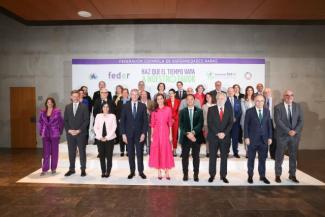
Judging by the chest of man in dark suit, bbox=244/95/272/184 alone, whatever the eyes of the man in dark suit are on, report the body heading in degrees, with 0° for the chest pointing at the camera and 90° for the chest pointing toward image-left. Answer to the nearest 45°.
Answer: approximately 0°

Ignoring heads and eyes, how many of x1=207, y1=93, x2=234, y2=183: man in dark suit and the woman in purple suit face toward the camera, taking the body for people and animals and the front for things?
2

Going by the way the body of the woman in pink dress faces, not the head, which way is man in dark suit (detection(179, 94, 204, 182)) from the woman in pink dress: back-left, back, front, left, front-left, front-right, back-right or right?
left

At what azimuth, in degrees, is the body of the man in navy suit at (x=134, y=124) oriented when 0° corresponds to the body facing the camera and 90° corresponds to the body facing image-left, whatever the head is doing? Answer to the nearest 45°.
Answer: approximately 0°

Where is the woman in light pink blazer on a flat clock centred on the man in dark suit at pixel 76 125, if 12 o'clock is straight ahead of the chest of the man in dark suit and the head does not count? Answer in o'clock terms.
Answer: The woman in light pink blazer is roughly at 10 o'clock from the man in dark suit.

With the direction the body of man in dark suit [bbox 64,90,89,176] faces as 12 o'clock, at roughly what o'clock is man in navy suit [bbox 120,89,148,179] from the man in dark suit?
The man in navy suit is roughly at 10 o'clock from the man in dark suit.

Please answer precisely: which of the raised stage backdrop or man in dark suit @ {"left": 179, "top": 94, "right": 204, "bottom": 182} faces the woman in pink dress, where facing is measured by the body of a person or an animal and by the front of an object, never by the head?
the raised stage backdrop

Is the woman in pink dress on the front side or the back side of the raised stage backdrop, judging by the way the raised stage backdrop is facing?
on the front side

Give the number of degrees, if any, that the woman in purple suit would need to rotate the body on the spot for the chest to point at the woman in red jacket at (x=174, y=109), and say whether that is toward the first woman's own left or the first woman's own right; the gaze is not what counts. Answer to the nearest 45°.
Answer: approximately 90° to the first woman's own left
